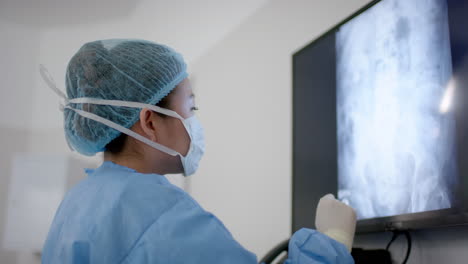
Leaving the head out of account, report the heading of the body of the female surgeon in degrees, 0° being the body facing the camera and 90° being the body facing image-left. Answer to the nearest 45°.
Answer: approximately 225°

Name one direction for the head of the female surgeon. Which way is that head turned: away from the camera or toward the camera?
away from the camera

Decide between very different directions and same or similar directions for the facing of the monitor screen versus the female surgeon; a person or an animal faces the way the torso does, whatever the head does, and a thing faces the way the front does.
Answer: very different directions

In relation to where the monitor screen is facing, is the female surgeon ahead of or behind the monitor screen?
ahead

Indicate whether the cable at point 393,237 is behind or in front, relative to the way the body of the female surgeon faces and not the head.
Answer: in front

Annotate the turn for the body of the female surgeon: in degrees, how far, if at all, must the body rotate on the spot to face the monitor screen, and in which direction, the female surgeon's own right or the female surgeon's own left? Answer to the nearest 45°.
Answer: approximately 45° to the female surgeon's own right
